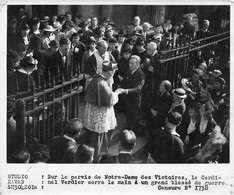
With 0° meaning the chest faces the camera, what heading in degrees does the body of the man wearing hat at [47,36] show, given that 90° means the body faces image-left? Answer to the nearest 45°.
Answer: approximately 315°

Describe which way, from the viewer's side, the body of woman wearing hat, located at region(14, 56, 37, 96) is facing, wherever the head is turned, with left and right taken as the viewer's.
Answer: facing to the right of the viewer

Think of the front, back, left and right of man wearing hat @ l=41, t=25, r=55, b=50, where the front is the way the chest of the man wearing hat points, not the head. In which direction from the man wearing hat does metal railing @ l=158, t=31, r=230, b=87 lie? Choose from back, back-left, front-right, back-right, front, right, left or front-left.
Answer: front-left

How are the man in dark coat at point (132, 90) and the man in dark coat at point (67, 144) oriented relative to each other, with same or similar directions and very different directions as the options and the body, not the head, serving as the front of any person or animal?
very different directions

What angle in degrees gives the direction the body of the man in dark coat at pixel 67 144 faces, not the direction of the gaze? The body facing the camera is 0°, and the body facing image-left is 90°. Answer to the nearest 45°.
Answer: approximately 225°

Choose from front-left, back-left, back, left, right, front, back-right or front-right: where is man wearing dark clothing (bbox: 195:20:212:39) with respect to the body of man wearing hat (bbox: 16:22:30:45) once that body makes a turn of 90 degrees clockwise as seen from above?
back-left
